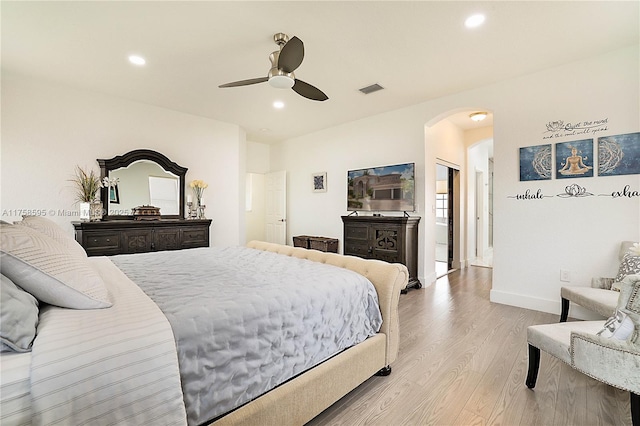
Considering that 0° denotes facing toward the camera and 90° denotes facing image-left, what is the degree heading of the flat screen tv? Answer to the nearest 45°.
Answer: approximately 45°

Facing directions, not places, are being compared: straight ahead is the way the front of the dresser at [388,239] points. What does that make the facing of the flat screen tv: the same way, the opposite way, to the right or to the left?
the same way

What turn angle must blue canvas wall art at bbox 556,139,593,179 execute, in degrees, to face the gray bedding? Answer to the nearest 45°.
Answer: approximately 45° to its left

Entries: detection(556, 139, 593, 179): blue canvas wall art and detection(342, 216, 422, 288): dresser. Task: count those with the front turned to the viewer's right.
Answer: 0

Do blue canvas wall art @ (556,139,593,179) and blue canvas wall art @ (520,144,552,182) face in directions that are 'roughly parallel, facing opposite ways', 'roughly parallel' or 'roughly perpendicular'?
roughly parallel

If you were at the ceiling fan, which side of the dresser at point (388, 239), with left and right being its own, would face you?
front

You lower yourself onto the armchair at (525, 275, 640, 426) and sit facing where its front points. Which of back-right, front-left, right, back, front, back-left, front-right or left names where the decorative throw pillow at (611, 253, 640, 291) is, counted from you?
front-right

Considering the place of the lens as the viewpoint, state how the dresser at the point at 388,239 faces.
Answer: facing the viewer and to the left of the viewer

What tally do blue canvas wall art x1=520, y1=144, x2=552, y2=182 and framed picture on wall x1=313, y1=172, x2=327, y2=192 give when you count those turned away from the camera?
0

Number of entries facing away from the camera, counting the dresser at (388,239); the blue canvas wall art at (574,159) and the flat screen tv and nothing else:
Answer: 0

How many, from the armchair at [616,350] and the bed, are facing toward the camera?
0

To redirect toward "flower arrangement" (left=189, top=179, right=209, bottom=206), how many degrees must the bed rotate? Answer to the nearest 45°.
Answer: approximately 45° to its left

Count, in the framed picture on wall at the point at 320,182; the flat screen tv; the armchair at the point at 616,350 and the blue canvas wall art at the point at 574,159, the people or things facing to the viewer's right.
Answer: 0

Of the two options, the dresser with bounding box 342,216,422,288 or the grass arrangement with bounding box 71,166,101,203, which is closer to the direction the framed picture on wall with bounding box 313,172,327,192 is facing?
the grass arrangement

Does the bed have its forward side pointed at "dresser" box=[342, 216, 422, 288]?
yes

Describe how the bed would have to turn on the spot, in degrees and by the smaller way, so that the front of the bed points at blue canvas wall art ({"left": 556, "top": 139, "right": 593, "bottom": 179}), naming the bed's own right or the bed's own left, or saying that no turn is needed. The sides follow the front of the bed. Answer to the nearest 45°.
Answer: approximately 45° to the bed's own right

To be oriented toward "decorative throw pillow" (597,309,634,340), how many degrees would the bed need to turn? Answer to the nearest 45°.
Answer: approximately 45° to its right
